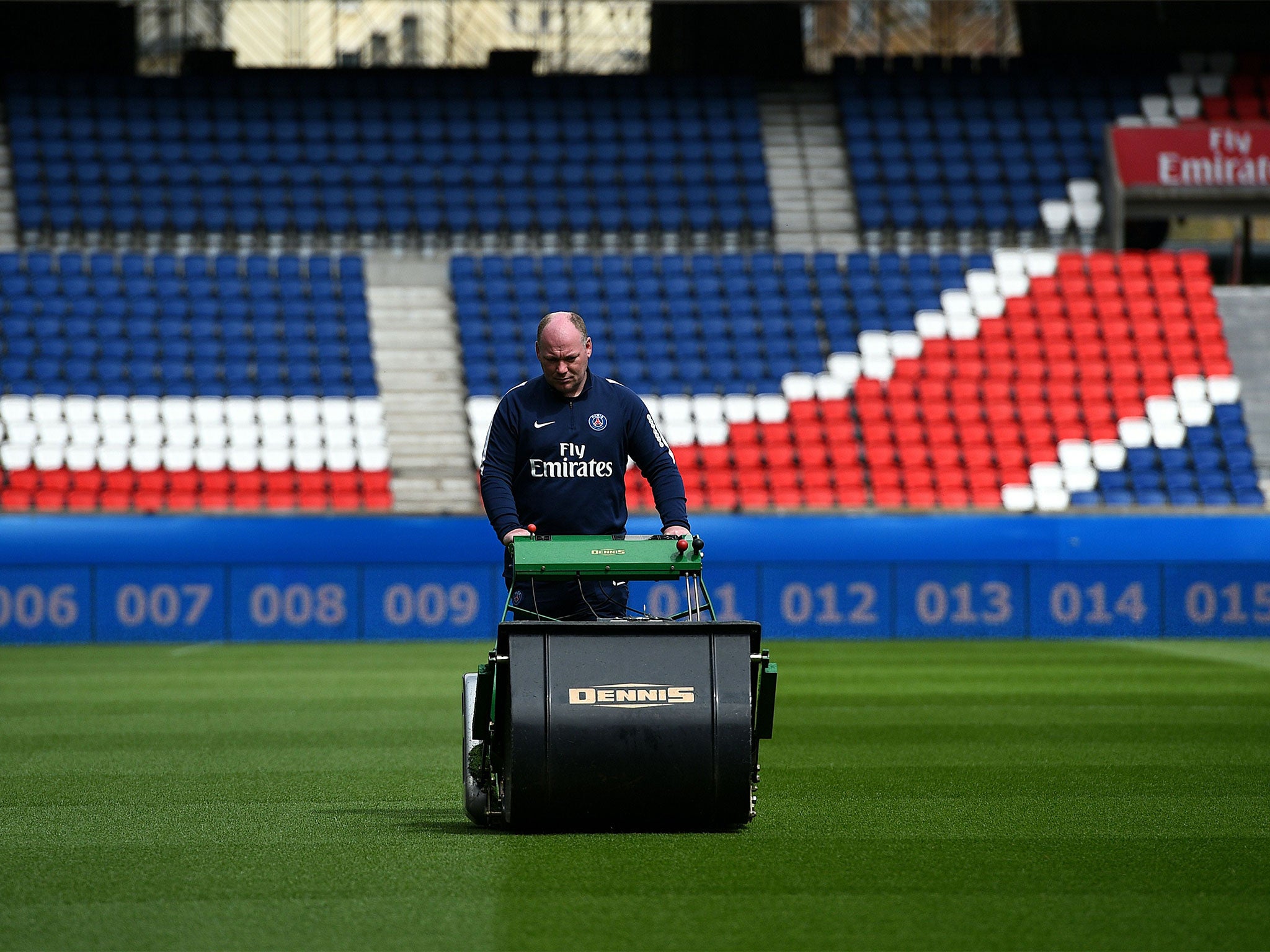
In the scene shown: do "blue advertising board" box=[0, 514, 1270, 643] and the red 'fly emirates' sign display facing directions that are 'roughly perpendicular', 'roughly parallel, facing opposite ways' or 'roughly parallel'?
roughly parallel

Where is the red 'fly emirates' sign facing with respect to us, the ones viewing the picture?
facing the viewer

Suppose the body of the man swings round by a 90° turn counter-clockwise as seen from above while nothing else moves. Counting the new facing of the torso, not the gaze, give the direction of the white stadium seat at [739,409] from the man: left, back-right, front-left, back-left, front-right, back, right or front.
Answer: left

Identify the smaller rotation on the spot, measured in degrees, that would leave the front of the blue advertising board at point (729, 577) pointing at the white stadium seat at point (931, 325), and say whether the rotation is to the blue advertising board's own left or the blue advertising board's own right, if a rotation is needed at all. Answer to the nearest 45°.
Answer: approximately 135° to the blue advertising board's own left

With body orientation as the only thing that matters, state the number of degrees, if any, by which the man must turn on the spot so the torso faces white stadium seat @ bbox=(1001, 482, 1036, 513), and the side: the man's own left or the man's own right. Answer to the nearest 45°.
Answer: approximately 180°

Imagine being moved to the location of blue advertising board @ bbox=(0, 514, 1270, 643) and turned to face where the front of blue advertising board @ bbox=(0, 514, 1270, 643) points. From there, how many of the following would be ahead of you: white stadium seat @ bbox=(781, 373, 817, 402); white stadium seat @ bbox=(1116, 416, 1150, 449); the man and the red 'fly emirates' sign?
1

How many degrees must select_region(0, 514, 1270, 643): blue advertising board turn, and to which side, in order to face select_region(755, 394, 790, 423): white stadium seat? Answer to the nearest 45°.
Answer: approximately 180°

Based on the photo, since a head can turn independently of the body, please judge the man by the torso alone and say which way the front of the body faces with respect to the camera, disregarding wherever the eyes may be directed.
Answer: toward the camera

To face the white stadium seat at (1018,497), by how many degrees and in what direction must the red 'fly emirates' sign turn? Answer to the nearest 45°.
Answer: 0° — it already faces it

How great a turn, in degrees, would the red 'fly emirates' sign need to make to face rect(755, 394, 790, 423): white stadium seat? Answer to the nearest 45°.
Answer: approximately 45° to its right

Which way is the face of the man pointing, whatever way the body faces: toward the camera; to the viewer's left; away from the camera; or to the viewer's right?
toward the camera

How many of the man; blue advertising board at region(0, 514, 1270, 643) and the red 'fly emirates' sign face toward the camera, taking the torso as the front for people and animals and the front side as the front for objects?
3
